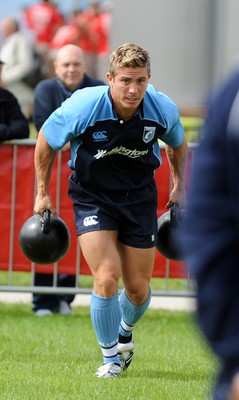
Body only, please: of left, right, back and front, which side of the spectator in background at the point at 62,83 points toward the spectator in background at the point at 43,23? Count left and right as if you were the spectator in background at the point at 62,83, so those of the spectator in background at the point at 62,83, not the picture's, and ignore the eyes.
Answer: back

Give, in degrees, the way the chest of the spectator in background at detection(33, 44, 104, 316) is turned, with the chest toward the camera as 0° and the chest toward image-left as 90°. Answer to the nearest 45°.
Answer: approximately 0°

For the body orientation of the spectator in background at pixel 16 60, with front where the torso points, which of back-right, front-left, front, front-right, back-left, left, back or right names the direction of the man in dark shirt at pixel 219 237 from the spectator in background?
left

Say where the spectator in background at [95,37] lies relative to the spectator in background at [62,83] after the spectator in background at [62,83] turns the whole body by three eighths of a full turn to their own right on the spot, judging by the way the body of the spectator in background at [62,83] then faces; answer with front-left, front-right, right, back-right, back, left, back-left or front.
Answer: front-right
